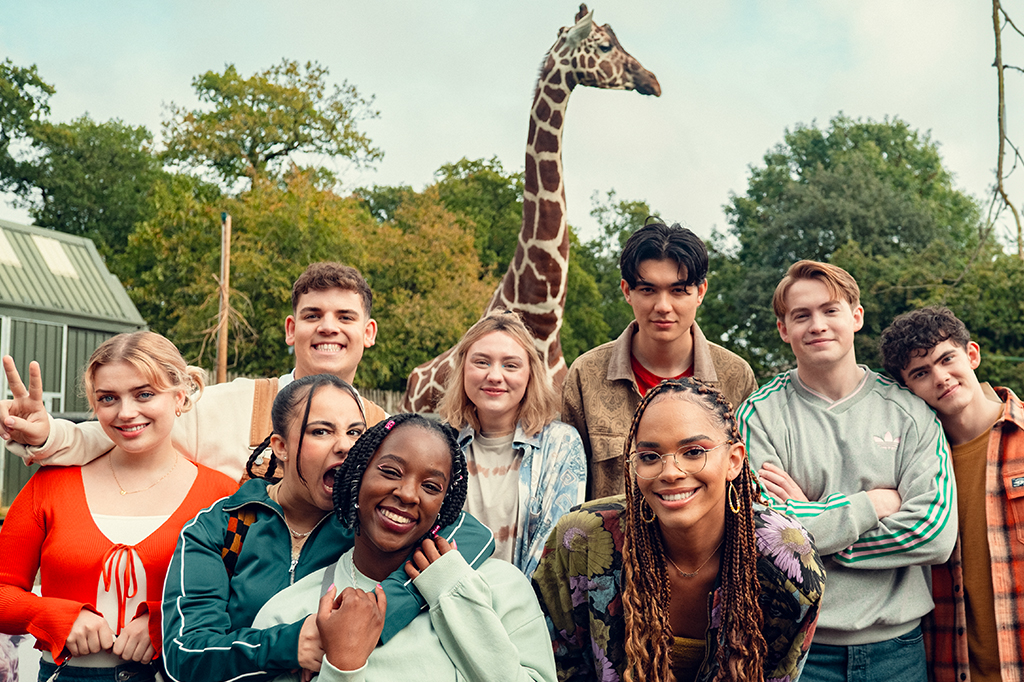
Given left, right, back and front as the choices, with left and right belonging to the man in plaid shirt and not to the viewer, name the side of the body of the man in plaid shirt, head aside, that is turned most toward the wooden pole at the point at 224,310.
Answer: right

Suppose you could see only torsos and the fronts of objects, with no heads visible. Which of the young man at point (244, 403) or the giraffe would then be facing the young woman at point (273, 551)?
the young man

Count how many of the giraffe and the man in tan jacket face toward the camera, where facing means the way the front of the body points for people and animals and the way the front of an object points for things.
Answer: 1

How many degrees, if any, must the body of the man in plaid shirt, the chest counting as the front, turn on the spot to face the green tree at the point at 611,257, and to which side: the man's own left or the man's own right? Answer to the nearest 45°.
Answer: approximately 135° to the man's own right

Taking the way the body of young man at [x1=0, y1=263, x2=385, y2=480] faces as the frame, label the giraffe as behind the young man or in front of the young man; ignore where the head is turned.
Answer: behind

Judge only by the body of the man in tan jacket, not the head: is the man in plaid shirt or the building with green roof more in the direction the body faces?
the man in plaid shirt

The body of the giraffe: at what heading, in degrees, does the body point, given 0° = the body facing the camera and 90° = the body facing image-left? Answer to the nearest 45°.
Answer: approximately 270°

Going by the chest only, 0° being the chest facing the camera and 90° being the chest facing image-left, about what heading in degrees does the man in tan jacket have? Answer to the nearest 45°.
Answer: approximately 0°

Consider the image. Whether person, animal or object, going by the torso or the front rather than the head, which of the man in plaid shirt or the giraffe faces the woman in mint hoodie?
the man in plaid shirt

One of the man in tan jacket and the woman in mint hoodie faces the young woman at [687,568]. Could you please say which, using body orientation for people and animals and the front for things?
the man in tan jacket
